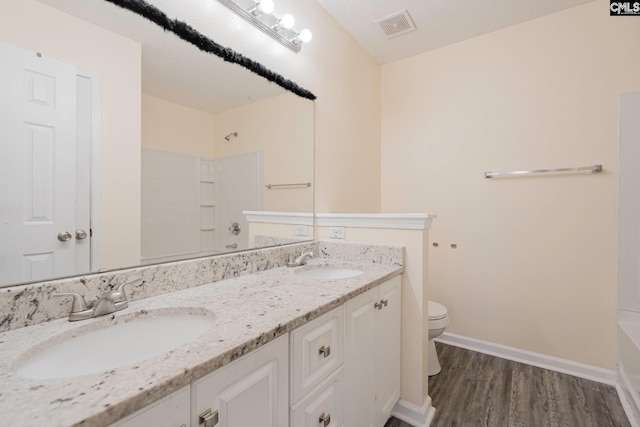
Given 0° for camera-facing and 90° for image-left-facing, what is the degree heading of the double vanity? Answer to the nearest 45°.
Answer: approximately 315°

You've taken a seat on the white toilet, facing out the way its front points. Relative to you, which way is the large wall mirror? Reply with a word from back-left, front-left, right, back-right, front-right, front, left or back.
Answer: back-right

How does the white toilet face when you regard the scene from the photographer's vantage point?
facing to the right of the viewer

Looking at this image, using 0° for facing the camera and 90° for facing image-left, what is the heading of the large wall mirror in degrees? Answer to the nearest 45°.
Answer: approximately 315°
